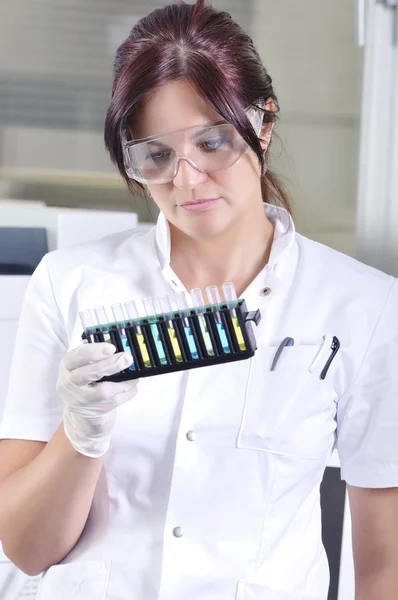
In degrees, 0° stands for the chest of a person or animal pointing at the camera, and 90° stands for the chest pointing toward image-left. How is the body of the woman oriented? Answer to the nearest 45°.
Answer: approximately 0°
